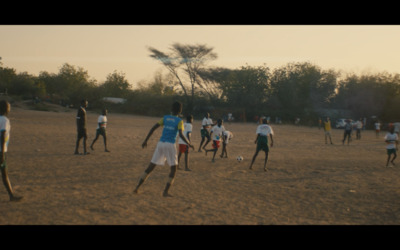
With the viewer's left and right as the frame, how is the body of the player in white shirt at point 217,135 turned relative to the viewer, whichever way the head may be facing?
facing the viewer and to the right of the viewer
